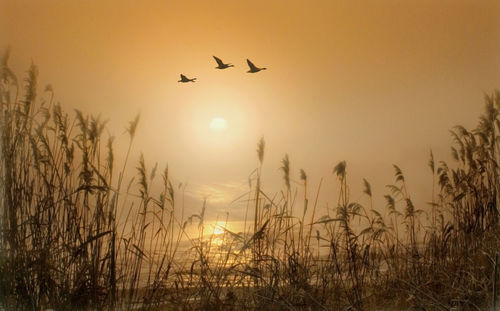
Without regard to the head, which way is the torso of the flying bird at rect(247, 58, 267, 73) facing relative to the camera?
to the viewer's right
